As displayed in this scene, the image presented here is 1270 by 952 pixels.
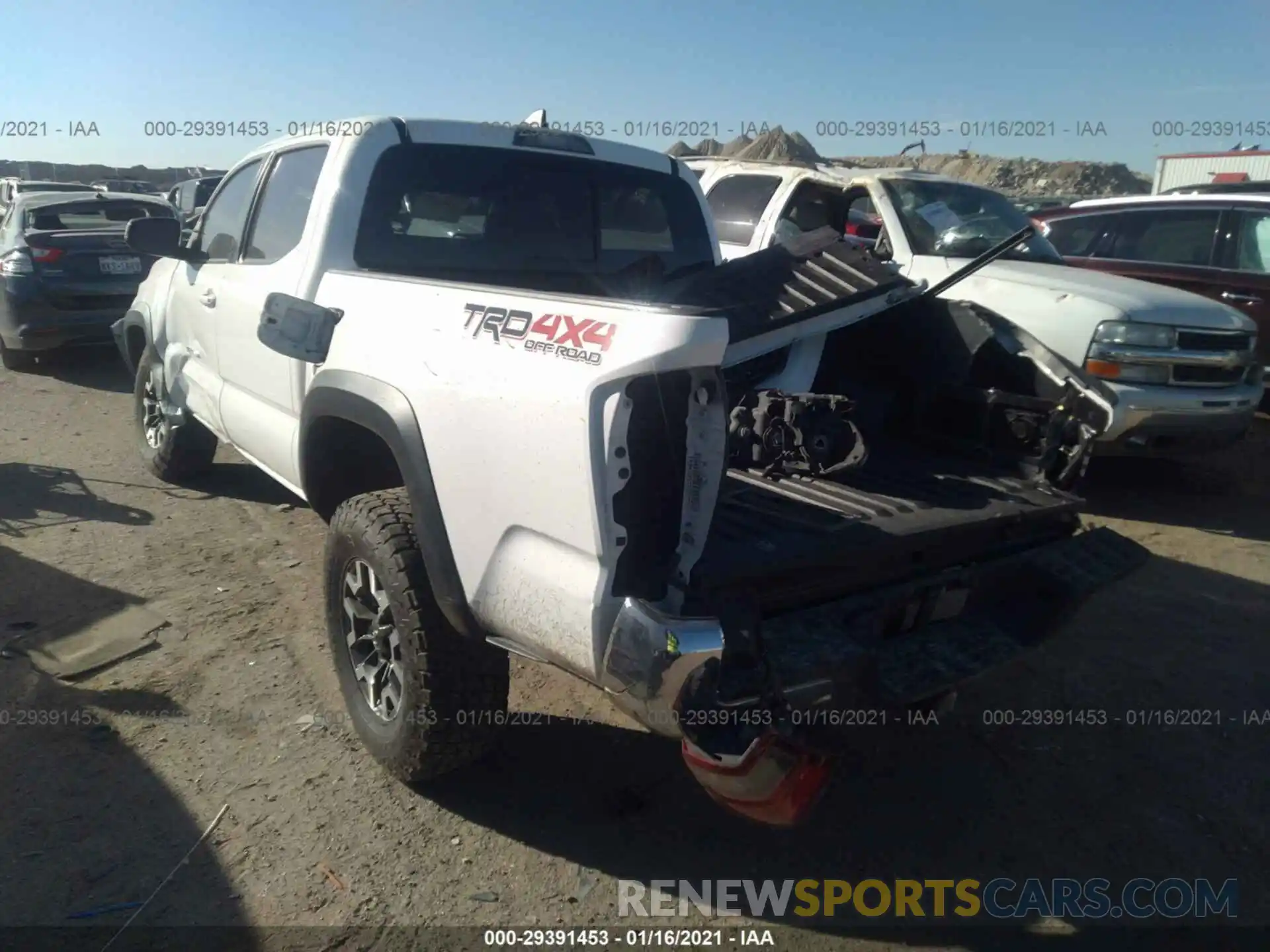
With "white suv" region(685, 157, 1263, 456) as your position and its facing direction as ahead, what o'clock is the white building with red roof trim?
The white building with red roof trim is roughly at 8 o'clock from the white suv.

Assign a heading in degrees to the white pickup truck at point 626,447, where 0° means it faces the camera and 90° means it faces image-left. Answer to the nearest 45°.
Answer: approximately 135°

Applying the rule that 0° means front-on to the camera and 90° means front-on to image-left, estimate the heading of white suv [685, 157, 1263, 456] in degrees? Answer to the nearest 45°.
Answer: approximately 315°

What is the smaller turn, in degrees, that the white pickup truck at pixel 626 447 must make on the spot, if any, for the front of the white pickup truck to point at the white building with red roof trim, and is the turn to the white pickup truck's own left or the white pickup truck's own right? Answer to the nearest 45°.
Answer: approximately 90° to the white pickup truck's own right

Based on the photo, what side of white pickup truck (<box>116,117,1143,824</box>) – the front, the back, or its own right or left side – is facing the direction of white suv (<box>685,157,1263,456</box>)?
right

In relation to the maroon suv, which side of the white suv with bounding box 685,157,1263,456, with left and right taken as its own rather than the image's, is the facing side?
left

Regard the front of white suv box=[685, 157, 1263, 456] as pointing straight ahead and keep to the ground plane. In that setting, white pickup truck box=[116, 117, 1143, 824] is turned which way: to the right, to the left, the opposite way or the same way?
the opposite way
